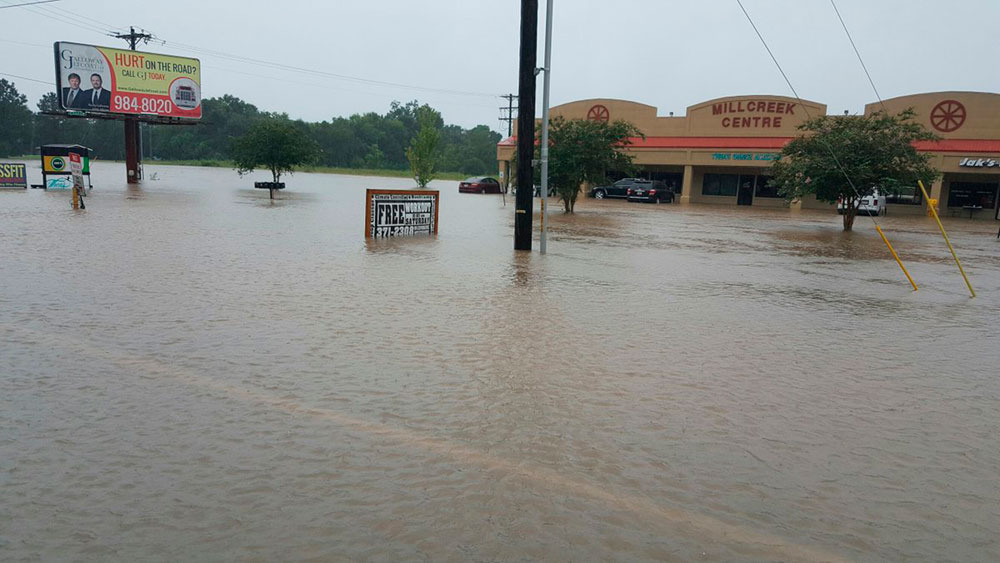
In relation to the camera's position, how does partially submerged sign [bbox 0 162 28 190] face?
facing the viewer

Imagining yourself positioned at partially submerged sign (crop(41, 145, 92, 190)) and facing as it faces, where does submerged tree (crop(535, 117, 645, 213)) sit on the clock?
The submerged tree is roughly at 10 o'clock from the partially submerged sign.

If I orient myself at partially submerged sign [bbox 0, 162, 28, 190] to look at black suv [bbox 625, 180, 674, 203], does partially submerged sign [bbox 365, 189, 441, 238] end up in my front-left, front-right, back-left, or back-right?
front-right

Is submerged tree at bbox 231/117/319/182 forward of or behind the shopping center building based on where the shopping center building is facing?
forward

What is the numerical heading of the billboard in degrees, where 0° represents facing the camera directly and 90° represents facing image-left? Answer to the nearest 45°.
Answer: approximately 315°

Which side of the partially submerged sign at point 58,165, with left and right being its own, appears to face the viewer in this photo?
front

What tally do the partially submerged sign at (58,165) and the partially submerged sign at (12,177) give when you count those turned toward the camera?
2

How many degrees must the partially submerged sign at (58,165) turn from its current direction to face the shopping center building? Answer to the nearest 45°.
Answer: approximately 90° to its left

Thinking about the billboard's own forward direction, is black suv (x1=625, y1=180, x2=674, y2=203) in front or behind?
in front

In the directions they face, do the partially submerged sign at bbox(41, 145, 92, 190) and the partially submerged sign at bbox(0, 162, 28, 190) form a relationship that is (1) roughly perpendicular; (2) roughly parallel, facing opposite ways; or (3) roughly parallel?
roughly parallel

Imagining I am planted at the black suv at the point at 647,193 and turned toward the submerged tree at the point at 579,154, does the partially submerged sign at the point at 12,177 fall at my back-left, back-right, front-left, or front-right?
front-right
